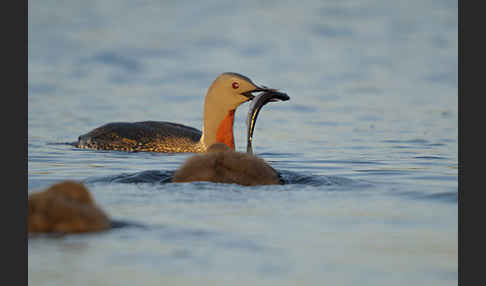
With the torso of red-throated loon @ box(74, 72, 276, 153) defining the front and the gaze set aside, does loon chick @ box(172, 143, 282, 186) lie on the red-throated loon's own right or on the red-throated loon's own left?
on the red-throated loon's own right

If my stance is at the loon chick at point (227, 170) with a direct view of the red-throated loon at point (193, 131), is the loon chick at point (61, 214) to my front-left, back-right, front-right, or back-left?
back-left

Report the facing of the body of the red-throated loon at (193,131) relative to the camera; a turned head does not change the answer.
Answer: to the viewer's right

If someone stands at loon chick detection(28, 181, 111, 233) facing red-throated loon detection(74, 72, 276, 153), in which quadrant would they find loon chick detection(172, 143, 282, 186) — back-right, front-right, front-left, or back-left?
front-right

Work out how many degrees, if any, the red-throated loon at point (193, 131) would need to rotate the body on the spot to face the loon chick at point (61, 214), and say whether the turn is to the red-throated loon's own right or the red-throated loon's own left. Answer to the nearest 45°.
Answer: approximately 90° to the red-throated loon's own right
